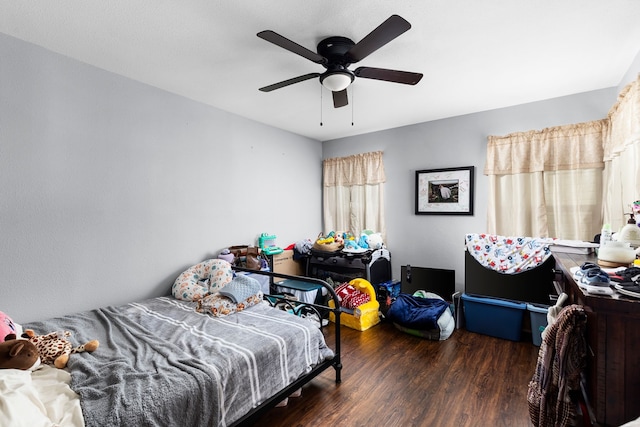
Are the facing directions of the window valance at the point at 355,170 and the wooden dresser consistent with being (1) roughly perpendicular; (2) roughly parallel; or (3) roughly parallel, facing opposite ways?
roughly perpendicular

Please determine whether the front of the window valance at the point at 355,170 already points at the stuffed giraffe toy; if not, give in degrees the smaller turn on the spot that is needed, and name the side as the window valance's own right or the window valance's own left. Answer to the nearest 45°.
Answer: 0° — it already faces it

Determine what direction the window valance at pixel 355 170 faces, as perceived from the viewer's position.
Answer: facing the viewer and to the left of the viewer

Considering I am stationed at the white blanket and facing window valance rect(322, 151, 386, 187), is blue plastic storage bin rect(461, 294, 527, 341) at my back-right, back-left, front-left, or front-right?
front-right

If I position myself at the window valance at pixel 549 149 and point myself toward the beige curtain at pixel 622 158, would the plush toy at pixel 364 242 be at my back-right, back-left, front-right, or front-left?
back-right

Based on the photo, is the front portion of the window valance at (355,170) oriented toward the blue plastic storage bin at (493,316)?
no

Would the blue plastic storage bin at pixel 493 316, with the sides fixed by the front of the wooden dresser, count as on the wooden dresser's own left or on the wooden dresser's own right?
on the wooden dresser's own right

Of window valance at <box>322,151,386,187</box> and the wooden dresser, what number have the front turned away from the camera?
0

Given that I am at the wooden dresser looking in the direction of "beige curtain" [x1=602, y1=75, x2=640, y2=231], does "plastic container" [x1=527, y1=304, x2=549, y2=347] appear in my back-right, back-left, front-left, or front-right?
front-left

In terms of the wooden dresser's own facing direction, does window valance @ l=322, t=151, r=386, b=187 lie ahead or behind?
ahead

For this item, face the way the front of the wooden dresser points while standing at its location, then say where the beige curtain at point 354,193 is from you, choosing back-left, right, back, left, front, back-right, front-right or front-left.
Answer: front-right

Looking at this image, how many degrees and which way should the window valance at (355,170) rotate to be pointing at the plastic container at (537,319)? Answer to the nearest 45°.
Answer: approximately 90° to its left

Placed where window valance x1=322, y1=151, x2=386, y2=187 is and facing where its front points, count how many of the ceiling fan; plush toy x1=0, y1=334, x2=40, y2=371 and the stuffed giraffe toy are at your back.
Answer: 0

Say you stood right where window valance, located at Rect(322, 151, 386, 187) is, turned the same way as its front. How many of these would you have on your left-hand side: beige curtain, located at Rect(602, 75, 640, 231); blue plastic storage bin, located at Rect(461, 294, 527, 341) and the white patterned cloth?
3

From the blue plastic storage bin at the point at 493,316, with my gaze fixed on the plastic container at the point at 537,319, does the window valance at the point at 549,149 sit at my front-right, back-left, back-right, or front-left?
front-left

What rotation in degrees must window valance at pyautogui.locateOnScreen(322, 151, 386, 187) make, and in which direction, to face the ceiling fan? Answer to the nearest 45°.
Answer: approximately 45° to its left

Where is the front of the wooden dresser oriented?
to the viewer's left
